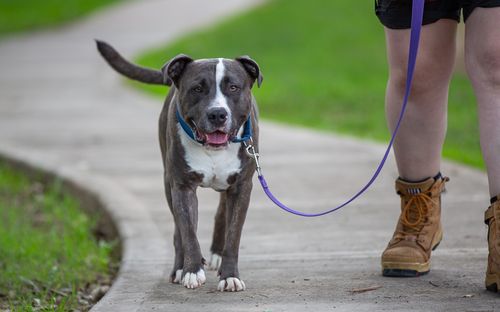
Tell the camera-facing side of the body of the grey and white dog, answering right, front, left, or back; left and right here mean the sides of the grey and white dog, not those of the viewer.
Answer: front
